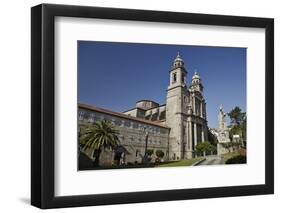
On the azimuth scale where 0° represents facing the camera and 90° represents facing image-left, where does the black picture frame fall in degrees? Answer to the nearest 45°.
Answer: approximately 315°
